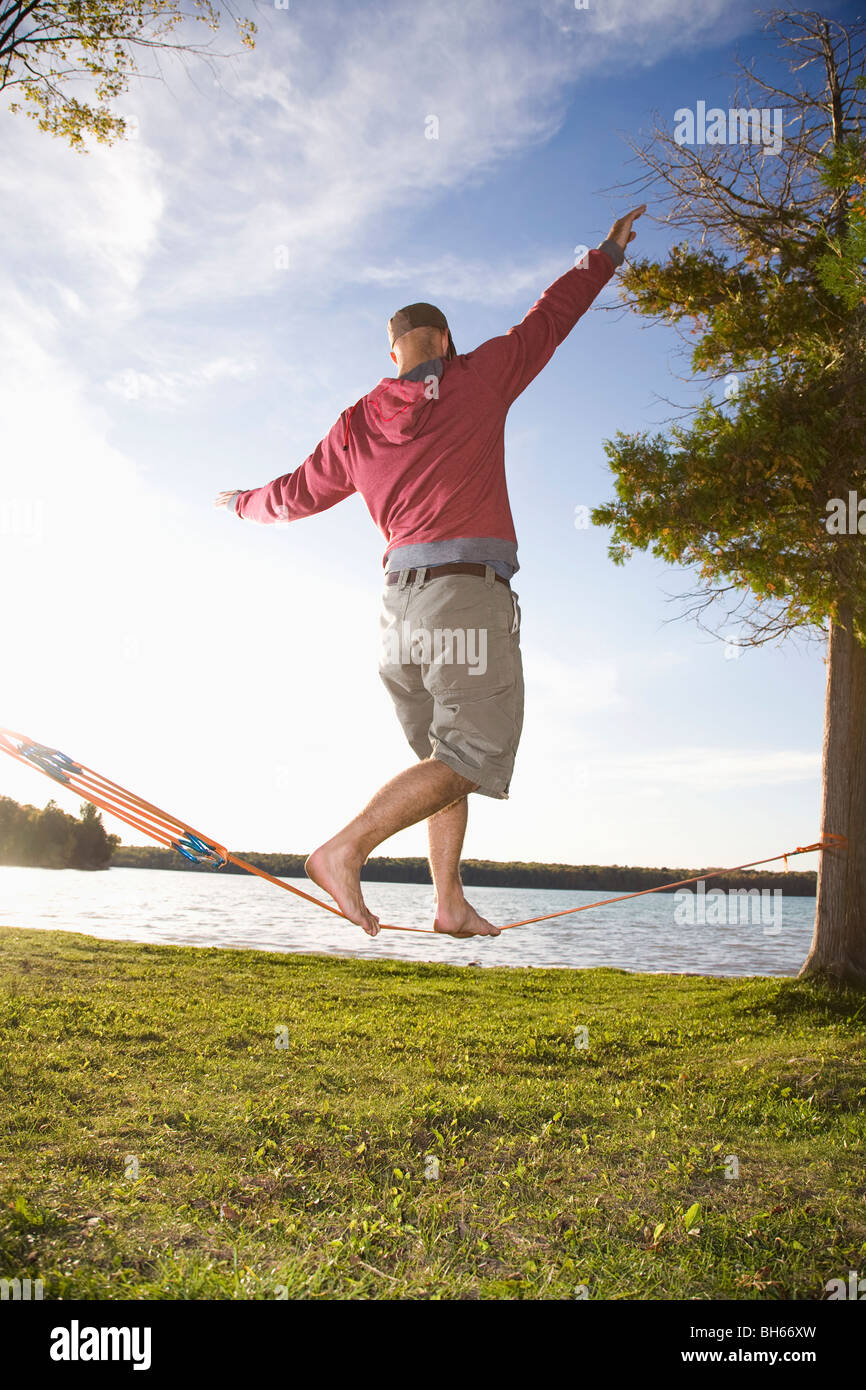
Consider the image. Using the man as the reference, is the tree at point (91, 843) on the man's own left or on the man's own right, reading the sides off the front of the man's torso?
on the man's own left

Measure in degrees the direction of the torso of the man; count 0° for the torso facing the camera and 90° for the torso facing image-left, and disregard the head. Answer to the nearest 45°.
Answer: approximately 225°
